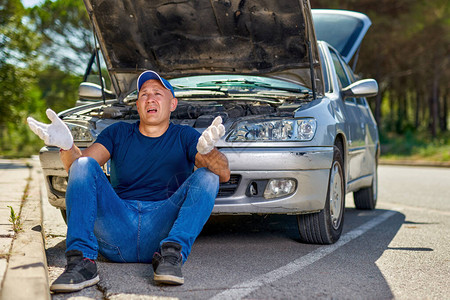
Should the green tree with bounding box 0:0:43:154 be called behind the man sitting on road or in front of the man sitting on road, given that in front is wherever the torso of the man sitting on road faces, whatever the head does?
behind

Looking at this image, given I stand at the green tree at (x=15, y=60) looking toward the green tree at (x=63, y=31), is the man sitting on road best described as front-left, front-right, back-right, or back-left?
back-right

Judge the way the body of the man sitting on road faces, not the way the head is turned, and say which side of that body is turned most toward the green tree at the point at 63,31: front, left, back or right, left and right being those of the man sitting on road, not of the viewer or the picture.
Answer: back

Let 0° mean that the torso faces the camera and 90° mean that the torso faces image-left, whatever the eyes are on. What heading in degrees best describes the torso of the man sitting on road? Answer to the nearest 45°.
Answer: approximately 0°
